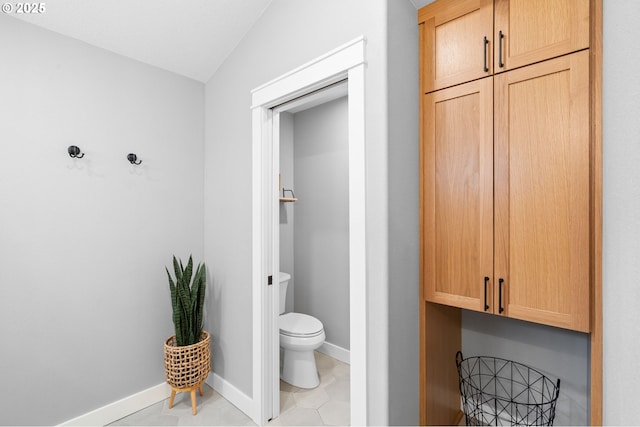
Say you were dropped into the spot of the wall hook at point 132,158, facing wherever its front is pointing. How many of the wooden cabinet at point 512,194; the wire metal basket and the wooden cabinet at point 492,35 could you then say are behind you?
0

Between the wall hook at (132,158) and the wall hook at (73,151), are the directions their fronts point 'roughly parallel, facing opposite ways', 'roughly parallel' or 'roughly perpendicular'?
roughly parallel

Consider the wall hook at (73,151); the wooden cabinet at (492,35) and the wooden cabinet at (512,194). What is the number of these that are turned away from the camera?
0

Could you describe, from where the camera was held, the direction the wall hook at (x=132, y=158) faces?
facing the viewer and to the right of the viewer

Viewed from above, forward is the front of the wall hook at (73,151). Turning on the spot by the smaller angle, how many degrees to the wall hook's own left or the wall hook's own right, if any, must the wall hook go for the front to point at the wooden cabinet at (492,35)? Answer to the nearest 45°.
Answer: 0° — it already faces it

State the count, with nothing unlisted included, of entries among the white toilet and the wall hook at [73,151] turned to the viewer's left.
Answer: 0

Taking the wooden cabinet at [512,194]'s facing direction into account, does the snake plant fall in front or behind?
in front

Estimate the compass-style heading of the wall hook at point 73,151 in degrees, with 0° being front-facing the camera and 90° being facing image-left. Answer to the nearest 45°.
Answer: approximately 315°

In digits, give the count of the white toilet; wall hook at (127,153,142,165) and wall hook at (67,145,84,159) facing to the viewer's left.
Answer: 0

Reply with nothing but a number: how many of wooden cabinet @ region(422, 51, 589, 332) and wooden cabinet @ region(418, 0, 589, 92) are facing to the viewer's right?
0

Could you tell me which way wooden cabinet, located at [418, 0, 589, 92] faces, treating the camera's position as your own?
facing the viewer and to the left of the viewer

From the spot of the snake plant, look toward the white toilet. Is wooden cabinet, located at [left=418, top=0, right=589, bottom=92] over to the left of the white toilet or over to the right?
right

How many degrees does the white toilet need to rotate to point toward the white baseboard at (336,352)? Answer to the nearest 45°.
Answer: approximately 90° to its left
